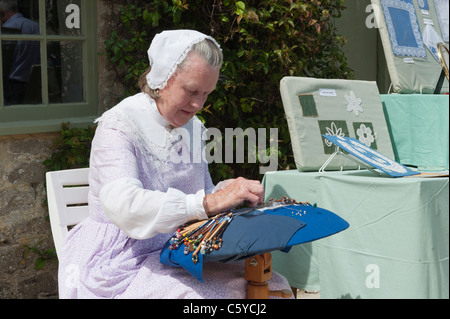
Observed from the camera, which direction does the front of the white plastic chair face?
facing the viewer and to the right of the viewer

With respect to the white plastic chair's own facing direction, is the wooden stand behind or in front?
in front

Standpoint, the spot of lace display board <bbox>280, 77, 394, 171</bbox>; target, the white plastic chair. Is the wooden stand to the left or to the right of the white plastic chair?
left

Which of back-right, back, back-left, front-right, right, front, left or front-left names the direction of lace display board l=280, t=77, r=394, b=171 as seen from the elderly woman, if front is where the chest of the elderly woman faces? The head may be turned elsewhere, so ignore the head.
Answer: left

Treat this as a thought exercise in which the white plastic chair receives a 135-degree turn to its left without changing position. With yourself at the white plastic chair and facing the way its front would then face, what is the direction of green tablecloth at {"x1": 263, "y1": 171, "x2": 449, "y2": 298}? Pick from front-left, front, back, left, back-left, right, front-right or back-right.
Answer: right

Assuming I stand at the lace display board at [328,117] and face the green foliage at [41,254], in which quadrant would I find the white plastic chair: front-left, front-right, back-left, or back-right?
front-left

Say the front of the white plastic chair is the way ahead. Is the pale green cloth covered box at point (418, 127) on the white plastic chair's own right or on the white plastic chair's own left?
on the white plastic chair's own left

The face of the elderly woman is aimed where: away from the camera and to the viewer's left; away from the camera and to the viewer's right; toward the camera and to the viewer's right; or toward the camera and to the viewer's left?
toward the camera and to the viewer's right

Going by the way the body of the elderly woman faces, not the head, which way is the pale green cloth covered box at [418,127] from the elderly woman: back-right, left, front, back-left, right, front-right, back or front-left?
left
